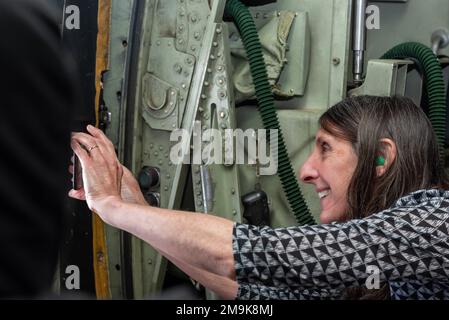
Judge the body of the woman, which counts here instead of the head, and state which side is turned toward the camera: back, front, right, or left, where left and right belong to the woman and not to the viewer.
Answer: left

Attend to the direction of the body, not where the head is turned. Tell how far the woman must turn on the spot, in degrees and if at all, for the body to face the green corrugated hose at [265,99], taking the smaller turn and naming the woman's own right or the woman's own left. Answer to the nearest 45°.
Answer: approximately 90° to the woman's own right

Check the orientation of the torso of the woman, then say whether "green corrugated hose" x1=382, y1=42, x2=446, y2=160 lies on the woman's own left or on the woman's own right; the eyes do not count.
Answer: on the woman's own right
